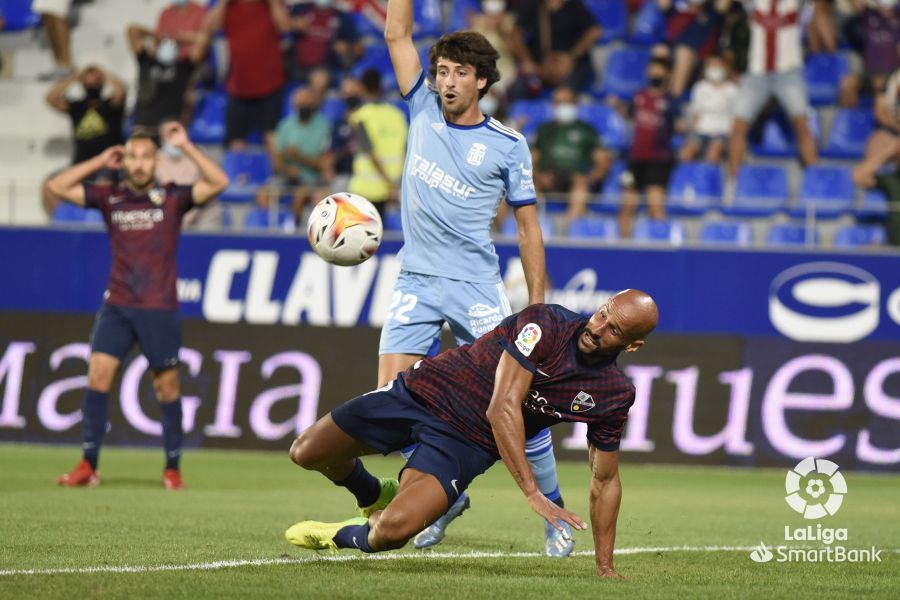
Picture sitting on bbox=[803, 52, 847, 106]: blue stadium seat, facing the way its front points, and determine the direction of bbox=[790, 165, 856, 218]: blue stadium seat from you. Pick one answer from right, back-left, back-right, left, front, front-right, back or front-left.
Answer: front

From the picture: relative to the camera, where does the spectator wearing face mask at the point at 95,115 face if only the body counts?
toward the camera

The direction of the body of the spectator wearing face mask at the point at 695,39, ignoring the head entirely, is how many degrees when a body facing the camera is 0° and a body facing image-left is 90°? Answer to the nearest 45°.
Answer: approximately 0°

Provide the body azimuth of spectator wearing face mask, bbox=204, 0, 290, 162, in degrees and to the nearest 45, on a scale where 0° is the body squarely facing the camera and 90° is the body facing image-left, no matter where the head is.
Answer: approximately 0°

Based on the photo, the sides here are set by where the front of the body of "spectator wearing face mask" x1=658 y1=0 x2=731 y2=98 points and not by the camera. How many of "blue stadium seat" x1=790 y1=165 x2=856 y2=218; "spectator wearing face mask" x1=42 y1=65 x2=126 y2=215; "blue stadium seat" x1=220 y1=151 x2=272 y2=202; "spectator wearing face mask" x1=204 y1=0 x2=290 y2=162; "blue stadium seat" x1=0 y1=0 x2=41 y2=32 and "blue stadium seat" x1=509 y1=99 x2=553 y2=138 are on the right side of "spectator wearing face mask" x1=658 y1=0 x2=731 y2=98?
5

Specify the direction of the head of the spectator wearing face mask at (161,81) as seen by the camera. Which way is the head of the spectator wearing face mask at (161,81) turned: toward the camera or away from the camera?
toward the camera

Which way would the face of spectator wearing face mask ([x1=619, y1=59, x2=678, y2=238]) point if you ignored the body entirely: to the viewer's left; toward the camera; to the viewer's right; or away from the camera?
toward the camera

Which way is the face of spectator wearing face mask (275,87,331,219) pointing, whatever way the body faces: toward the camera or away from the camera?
toward the camera

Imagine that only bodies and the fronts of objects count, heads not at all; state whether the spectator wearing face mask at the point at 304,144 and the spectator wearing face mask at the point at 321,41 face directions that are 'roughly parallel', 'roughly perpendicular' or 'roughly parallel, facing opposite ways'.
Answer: roughly parallel

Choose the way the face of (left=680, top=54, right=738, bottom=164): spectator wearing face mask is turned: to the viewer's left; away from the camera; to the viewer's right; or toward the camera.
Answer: toward the camera

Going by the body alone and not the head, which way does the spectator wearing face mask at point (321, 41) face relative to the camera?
toward the camera

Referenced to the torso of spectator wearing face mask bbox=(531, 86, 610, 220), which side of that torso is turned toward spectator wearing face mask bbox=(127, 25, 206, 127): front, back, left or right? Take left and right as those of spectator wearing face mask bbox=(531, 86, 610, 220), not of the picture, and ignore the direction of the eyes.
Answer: right

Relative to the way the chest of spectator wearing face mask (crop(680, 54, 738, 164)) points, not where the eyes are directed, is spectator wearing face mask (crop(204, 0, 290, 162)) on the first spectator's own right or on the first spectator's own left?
on the first spectator's own right

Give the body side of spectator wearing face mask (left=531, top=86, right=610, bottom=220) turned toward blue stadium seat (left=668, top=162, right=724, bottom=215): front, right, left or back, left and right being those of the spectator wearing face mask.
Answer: left

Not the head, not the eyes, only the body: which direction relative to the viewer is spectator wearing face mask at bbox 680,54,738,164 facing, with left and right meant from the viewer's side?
facing the viewer

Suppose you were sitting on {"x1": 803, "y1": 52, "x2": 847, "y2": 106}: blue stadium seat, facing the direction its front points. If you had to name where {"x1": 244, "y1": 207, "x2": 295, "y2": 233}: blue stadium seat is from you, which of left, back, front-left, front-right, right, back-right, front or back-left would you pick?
front-right

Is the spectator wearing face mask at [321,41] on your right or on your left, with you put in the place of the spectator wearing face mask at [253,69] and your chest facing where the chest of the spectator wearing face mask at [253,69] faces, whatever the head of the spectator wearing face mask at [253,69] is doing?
on your left
